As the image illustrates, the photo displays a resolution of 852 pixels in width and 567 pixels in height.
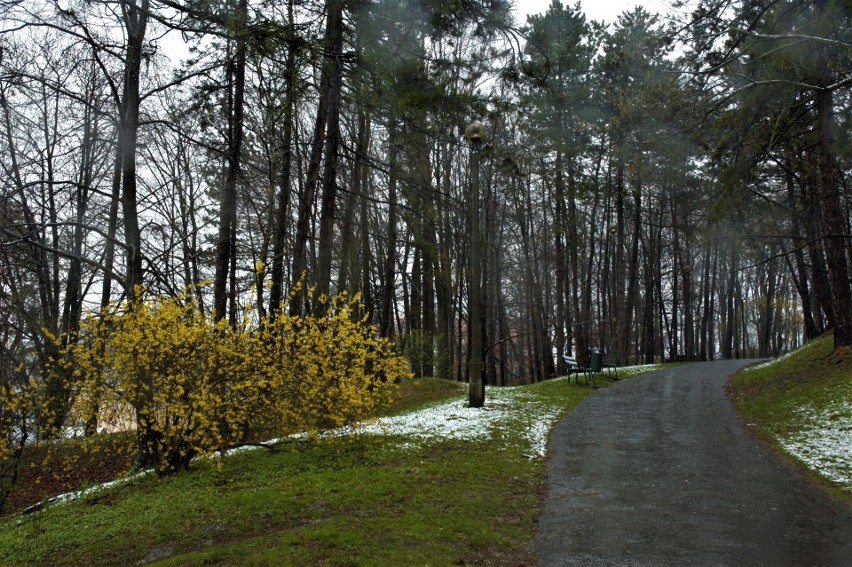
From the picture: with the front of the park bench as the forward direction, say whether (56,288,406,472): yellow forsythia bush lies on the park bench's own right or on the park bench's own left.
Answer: on the park bench's own right

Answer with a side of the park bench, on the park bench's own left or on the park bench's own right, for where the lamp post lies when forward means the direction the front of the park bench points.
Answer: on the park bench's own right

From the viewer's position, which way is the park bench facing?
facing the viewer and to the right of the viewer
